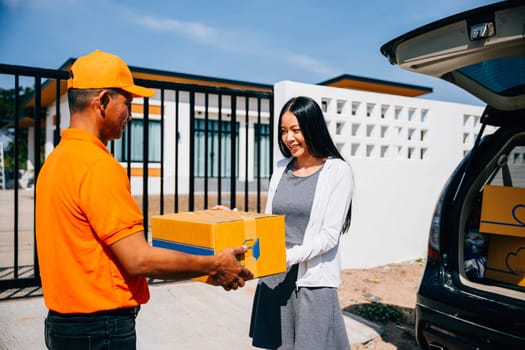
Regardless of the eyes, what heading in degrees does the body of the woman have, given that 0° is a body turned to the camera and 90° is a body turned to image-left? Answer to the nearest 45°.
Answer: approximately 45°

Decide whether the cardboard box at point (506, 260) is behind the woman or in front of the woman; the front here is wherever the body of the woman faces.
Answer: behind

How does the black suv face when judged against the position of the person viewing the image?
facing away from the viewer and to the right of the viewer

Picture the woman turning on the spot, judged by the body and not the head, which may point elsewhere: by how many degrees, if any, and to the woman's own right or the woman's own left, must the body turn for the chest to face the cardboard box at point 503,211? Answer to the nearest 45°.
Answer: approximately 135° to the woman's own left

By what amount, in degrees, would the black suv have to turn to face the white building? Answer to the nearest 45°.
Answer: approximately 45° to its left

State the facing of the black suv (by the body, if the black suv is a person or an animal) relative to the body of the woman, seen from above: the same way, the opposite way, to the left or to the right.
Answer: the opposite way

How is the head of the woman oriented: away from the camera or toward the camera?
toward the camera

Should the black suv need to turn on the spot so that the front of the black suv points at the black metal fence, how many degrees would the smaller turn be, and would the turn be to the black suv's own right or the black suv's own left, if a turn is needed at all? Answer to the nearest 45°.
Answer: approximately 90° to the black suv's own left
